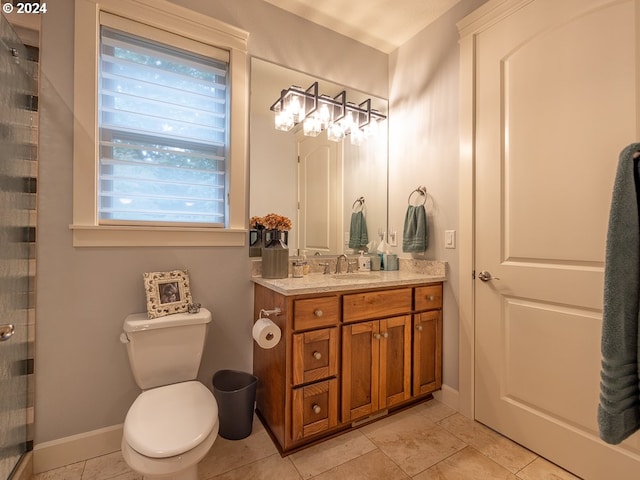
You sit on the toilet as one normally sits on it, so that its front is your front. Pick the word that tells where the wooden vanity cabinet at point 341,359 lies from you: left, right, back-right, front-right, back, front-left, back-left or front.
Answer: left

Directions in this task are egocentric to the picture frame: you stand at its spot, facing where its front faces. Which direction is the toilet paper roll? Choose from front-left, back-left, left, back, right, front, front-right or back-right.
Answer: front-left

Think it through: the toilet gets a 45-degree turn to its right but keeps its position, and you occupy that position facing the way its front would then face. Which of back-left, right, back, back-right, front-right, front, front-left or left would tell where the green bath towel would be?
left

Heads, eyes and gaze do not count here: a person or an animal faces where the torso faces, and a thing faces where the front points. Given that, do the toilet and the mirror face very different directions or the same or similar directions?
same or similar directions

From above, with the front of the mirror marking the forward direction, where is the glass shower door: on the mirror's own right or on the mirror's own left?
on the mirror's own right

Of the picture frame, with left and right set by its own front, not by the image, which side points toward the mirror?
left

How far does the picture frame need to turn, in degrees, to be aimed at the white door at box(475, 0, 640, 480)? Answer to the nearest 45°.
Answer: approximately 45° to its left

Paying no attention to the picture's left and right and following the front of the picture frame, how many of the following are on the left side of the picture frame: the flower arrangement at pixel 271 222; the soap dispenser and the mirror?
3

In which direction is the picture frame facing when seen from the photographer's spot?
facing the viewer

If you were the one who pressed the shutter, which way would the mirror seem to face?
facing the viewer and to the right of the viewer

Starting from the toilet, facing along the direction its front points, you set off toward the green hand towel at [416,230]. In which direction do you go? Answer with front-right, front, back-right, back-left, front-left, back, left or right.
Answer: left

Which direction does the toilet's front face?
toward the camera
